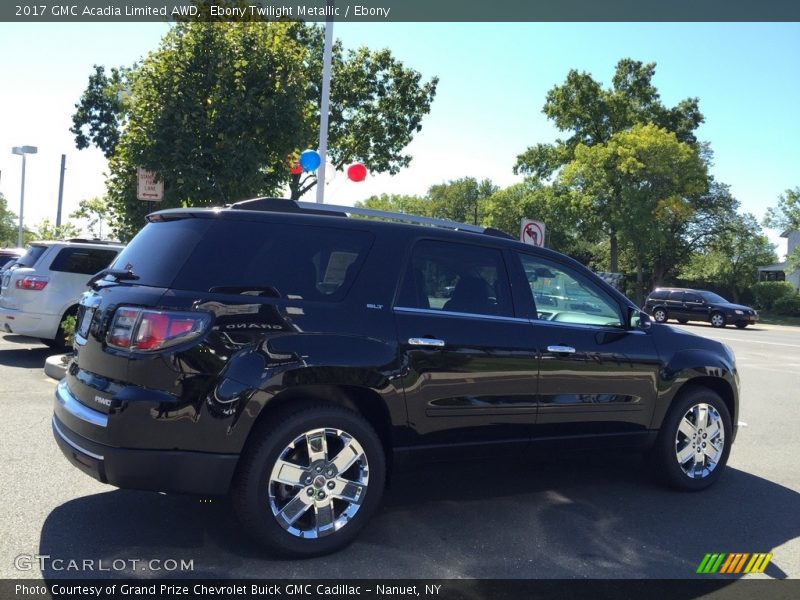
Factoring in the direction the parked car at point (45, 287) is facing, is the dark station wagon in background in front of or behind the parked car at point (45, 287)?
in front

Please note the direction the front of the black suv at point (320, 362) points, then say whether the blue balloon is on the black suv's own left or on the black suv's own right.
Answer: on the black suv's own left

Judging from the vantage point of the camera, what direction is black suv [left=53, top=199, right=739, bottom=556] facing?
facing away from the viewer and to the right of the viewer

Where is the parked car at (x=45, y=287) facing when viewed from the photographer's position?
facing away from the viewer and to the right of the viewer

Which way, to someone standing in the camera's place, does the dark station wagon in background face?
facing the viewer and to the right of the viewer

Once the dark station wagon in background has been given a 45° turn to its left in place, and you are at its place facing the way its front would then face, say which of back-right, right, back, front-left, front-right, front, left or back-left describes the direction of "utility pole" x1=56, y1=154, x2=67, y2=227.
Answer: back

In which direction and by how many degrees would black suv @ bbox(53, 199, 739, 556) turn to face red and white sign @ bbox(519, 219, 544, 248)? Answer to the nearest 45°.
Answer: approximately 45° to its left

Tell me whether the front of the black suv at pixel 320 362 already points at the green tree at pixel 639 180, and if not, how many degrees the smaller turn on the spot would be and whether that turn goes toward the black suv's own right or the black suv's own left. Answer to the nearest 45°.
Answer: approximately 45° to the black suv's own left

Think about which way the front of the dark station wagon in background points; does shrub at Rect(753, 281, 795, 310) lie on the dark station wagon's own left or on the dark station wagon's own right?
on the dark station wagon's own left

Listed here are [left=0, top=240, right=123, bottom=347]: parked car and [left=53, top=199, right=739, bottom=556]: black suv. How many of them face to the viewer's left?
0

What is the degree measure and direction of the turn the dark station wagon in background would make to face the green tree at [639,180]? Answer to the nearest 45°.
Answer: approximately 135° to its left

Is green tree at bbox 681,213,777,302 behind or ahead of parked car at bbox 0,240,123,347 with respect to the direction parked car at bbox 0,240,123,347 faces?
ahead
